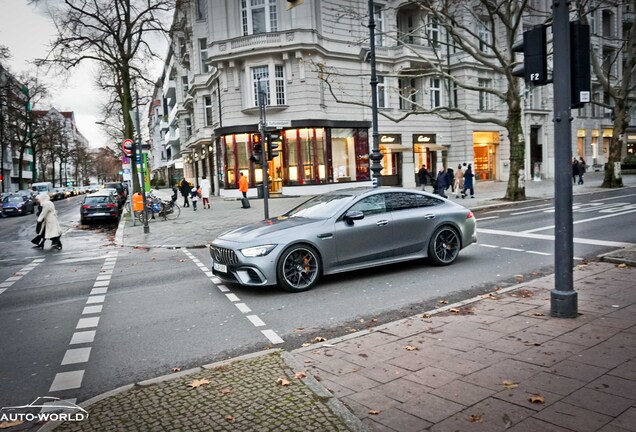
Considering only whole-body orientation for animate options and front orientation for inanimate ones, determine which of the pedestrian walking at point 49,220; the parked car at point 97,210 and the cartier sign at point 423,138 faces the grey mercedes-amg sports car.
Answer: the cartier sign

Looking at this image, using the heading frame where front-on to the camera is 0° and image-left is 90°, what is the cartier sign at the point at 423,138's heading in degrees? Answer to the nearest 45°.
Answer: approximately 0°

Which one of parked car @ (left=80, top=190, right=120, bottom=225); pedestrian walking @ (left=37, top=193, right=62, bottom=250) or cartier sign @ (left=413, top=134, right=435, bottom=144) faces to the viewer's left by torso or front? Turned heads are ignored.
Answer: the pedestrian walking

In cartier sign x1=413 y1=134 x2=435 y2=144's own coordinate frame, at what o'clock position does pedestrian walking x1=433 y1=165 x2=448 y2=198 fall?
The pedestrian walking is roughly at 12 o'clock from the cartier sign.

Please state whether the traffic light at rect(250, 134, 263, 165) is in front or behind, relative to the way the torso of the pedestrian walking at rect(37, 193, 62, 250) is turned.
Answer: behind

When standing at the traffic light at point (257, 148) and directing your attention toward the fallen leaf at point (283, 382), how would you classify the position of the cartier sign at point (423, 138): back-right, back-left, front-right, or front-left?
back-left

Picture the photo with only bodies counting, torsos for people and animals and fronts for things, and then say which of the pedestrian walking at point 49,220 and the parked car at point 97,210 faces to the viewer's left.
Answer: the pedestrian walking

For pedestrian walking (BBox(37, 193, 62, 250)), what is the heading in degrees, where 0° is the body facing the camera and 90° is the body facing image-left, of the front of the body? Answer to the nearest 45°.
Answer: approximately 90°
